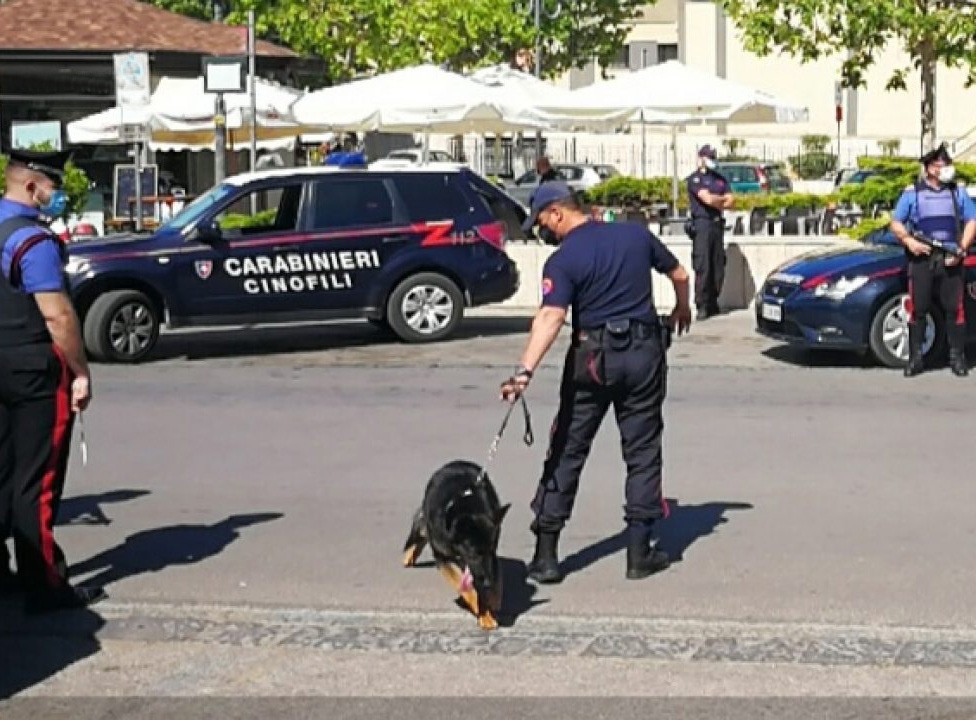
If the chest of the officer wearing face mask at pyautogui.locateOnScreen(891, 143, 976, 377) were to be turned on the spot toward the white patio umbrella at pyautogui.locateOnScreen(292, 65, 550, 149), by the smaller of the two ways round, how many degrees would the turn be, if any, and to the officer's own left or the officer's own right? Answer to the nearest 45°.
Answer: approximately 135° to the officer's own right

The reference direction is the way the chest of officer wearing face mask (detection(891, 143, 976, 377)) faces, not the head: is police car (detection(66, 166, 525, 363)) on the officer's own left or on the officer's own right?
on the officer's own right

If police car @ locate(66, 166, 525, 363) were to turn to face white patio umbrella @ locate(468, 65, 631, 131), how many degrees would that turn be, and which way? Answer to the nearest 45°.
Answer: approximately 135° to its right

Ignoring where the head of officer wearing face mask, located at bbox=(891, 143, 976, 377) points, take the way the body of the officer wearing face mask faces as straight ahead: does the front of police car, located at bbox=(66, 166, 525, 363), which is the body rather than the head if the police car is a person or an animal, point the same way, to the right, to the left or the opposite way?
to the right

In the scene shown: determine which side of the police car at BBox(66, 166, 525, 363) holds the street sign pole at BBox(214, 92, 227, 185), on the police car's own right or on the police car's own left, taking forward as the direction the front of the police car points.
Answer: on the police car's own right

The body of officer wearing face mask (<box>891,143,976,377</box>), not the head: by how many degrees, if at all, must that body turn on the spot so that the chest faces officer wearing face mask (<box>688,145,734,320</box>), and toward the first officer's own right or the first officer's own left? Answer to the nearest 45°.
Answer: approximately 135° to the first officer's own right

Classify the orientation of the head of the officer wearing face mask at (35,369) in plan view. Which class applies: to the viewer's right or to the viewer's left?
to the viewer's right

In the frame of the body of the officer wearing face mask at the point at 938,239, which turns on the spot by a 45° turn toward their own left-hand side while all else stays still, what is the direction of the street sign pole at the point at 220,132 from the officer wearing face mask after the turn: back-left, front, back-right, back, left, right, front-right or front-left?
back

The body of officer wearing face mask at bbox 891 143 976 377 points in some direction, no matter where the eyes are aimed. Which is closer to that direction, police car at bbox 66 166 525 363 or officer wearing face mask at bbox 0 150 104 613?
the officer wearing face mask

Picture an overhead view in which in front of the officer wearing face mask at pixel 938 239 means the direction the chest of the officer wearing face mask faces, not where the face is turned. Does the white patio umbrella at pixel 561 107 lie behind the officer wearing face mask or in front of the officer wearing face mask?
behind

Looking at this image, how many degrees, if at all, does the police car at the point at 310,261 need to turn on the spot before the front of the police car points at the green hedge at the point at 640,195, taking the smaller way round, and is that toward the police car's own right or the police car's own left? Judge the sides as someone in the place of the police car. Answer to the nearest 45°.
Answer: approximately 135° to the police car's own right

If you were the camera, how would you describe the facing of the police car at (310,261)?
facing to the left of the viewer

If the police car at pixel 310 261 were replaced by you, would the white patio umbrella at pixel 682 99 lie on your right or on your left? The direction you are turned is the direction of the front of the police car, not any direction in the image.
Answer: on your right

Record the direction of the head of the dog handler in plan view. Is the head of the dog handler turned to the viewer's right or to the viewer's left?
to the viewer's left

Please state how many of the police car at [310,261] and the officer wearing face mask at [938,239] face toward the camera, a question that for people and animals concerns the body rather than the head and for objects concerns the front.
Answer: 1
